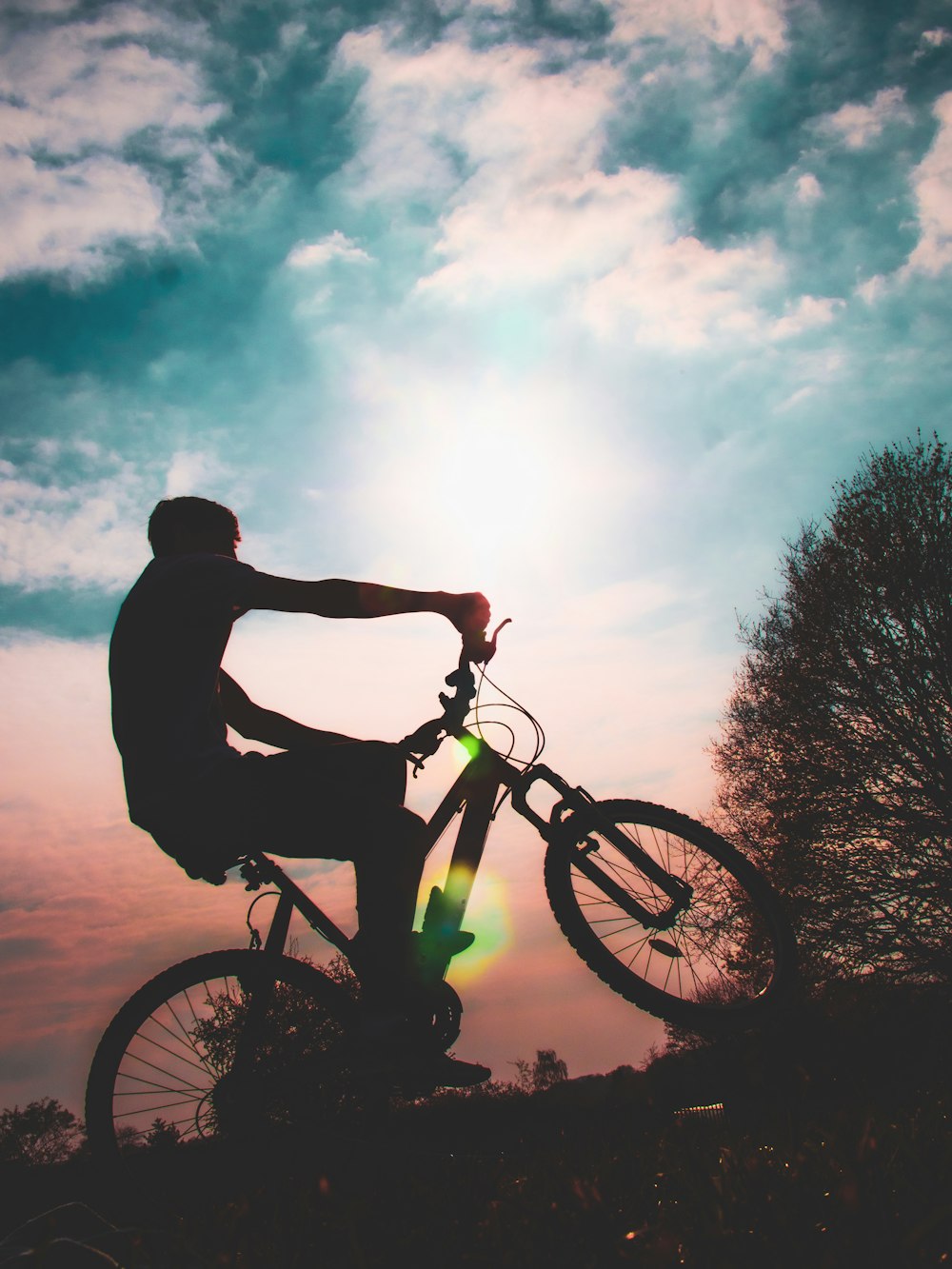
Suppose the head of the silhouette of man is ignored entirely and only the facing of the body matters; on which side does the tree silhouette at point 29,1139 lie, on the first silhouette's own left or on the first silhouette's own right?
on the first silhouette's own left

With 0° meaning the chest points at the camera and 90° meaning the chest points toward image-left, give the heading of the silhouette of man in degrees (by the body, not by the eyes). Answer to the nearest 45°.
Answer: approximately 270°

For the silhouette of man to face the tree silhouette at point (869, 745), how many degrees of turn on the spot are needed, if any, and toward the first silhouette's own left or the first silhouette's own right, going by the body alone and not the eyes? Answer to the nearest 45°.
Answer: approximately 45° to the first silhouette's own left
